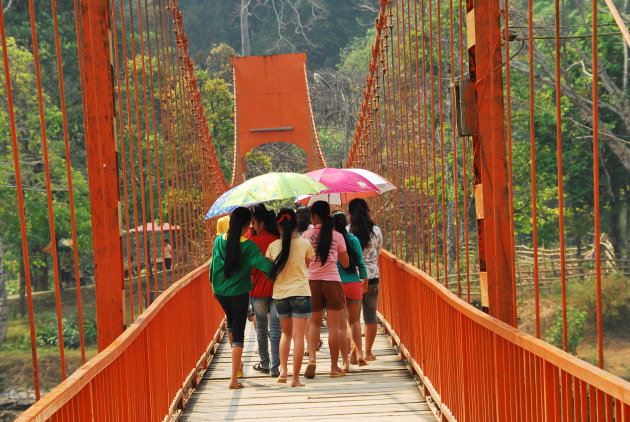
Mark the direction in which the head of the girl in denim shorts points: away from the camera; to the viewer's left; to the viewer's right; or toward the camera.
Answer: away from the camera

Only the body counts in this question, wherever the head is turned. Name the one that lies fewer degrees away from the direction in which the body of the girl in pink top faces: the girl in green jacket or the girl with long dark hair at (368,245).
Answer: the girl with long dark hair

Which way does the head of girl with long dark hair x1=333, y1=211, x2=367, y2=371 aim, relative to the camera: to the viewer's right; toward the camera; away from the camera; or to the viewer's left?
away from the camera

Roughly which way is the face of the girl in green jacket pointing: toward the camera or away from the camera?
away from the camera

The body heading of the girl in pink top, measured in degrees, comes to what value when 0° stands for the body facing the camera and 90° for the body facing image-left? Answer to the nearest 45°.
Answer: approximately 180°

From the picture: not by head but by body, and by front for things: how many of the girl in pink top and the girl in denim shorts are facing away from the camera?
2

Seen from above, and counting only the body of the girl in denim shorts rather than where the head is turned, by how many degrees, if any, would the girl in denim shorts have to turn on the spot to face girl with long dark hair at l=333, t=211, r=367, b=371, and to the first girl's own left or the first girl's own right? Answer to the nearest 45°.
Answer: approximately 45° to the first girl's own right

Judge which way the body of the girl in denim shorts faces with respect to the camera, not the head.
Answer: away from the camera
